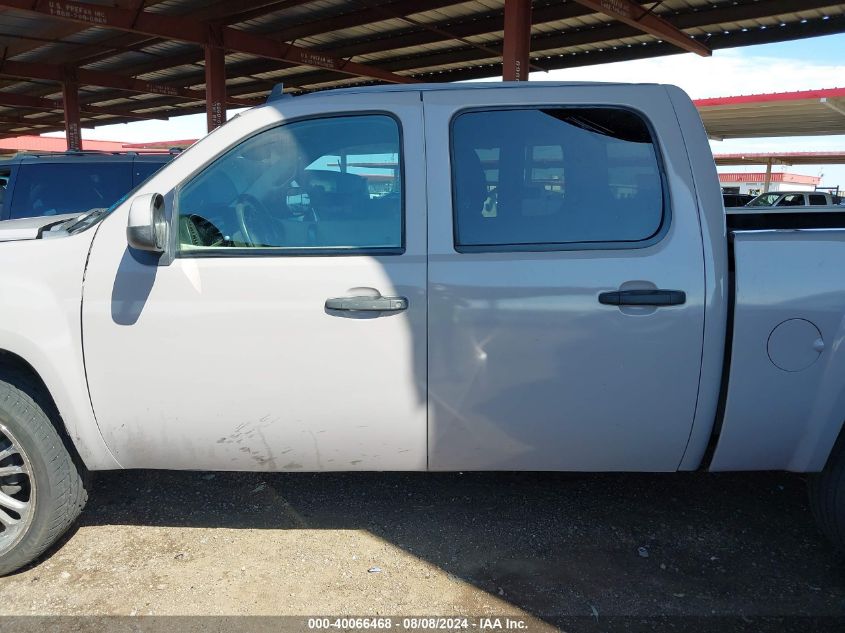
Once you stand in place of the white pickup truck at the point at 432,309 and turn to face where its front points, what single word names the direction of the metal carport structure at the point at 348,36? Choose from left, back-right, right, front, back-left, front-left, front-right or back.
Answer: right

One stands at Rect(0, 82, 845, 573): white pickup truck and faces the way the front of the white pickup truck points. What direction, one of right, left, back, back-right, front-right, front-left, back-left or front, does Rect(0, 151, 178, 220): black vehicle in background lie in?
front-right

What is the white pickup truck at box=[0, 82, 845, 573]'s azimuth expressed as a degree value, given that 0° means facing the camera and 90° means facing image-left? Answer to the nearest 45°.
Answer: approximately 90°
